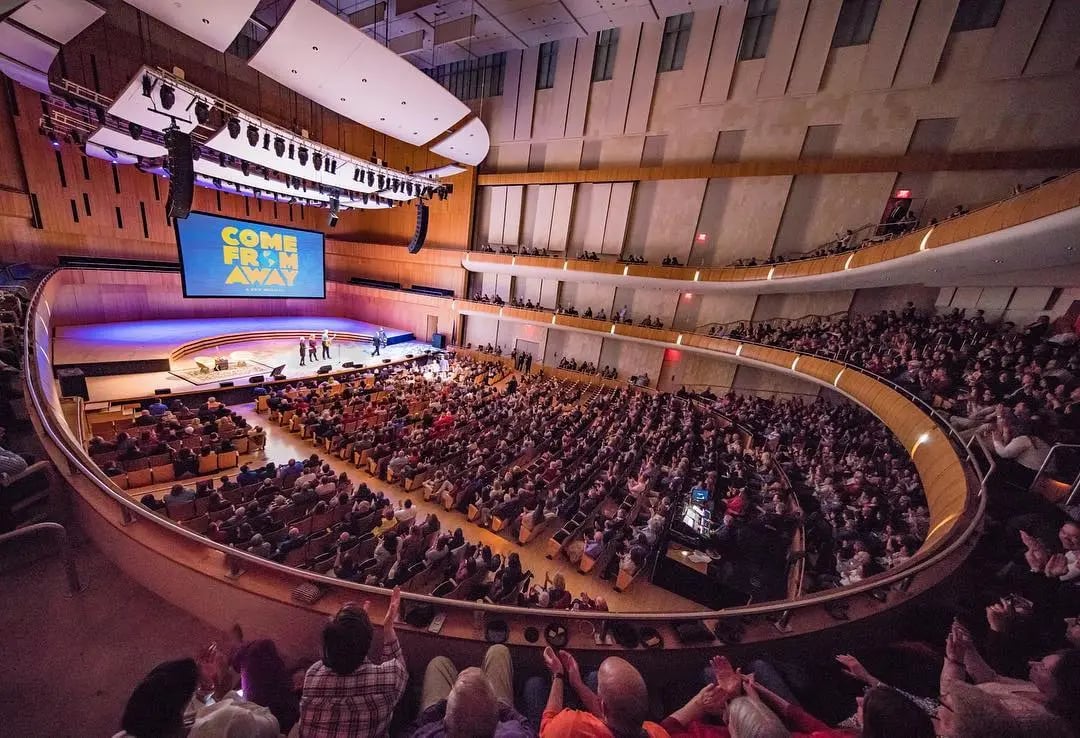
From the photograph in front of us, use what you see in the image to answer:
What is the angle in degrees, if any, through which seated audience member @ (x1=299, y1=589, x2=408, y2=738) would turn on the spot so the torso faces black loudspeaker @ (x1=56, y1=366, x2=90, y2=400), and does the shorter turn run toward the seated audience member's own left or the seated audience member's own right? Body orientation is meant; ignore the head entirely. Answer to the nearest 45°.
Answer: approximately 45° to the seated audience member's own left

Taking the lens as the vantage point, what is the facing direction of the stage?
facing the viewer and to the right of the viewer

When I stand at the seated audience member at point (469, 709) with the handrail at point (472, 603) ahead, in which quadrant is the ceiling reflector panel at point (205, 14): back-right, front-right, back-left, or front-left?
front-left

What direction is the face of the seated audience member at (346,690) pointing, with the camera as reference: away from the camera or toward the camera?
away from the camera

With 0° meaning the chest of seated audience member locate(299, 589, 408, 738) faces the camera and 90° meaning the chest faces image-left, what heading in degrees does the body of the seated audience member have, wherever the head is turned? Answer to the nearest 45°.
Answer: approximately 180°

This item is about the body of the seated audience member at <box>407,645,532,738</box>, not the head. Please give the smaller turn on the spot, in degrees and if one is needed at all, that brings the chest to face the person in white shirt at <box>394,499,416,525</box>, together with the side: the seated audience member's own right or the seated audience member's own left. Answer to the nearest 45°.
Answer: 0° — they already face them

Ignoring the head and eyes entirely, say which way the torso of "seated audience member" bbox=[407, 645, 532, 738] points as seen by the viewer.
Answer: away from the camera

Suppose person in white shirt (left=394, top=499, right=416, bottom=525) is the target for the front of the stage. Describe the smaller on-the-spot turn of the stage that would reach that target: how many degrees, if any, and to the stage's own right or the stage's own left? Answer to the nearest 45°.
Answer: approximately 45° to the stage's own right

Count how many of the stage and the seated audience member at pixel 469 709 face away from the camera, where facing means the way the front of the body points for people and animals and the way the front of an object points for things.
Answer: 1

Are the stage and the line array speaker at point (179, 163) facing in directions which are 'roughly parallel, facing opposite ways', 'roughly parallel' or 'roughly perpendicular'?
roughly parallel

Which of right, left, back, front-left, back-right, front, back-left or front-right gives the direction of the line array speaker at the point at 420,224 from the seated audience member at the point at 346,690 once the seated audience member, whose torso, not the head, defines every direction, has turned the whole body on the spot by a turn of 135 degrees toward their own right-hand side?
back-left

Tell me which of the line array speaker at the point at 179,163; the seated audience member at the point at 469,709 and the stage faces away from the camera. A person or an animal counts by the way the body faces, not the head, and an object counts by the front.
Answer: the seated audience member

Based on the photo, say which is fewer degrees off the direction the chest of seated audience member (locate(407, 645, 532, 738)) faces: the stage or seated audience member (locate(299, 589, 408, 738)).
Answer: the stage

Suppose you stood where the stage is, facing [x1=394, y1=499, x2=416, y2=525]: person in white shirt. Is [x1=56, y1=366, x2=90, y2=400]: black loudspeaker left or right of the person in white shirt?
right

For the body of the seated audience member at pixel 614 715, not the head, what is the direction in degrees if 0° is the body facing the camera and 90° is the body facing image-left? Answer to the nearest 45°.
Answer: approximately 135°

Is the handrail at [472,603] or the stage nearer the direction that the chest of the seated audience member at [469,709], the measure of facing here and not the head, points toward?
the handrail

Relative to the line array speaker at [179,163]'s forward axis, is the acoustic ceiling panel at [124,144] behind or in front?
behind

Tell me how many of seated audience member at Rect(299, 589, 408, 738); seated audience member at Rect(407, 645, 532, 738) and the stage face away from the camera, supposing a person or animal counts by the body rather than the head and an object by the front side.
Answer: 2

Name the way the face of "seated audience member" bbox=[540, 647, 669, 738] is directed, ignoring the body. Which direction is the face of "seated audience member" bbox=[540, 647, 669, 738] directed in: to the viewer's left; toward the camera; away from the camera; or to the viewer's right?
away from the camera

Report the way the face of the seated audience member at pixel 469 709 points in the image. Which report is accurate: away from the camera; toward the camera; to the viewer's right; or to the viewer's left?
away from the camera
